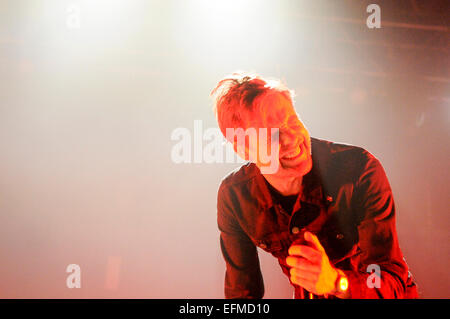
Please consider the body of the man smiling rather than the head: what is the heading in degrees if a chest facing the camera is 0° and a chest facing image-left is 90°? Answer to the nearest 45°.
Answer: approximately 0°
